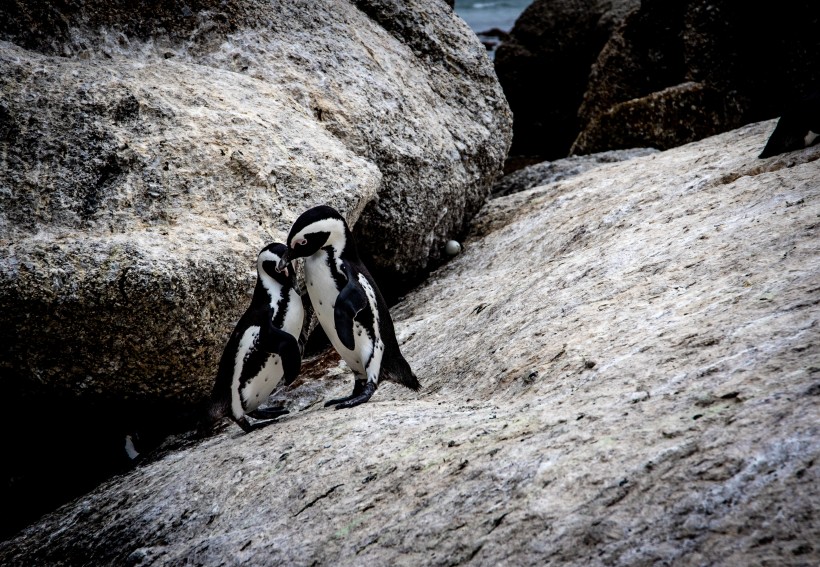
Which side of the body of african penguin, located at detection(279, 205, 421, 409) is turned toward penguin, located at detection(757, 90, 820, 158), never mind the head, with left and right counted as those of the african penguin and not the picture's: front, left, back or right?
back

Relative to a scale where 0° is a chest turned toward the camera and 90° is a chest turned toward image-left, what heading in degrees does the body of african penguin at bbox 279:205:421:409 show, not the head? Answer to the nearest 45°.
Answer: approximately 90°

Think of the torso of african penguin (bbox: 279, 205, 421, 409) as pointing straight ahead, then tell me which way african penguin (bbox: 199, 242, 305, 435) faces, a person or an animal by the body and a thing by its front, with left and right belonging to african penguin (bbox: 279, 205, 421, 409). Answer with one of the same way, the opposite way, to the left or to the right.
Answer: the opposite way

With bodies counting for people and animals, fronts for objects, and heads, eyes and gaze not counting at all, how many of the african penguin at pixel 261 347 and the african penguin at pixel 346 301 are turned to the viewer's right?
1

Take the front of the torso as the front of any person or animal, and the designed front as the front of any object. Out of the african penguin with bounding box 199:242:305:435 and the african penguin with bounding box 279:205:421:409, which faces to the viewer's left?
the african penguin with bounding box 279:205:421:409

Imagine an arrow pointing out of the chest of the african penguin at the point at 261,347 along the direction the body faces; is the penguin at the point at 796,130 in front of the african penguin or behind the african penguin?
in front

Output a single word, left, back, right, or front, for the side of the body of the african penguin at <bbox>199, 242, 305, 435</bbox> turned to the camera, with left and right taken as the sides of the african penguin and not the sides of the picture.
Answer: right
